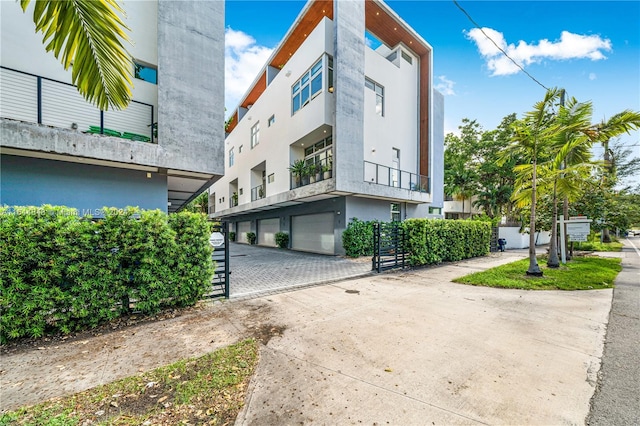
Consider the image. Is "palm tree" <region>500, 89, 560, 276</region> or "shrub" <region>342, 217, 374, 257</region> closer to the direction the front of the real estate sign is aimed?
the palm tree

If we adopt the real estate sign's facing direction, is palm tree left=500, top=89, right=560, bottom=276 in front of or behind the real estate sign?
in front

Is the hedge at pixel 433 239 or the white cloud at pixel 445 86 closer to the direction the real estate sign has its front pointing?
the hedge

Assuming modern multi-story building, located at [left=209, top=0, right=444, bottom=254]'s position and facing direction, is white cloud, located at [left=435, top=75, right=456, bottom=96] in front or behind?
behind

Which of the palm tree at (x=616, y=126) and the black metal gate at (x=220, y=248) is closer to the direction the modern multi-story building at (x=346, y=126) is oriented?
the black metal gate

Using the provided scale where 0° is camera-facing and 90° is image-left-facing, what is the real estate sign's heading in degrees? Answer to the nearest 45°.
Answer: approximately 0°

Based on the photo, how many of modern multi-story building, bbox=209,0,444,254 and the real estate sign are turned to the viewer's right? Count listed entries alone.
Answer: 0
